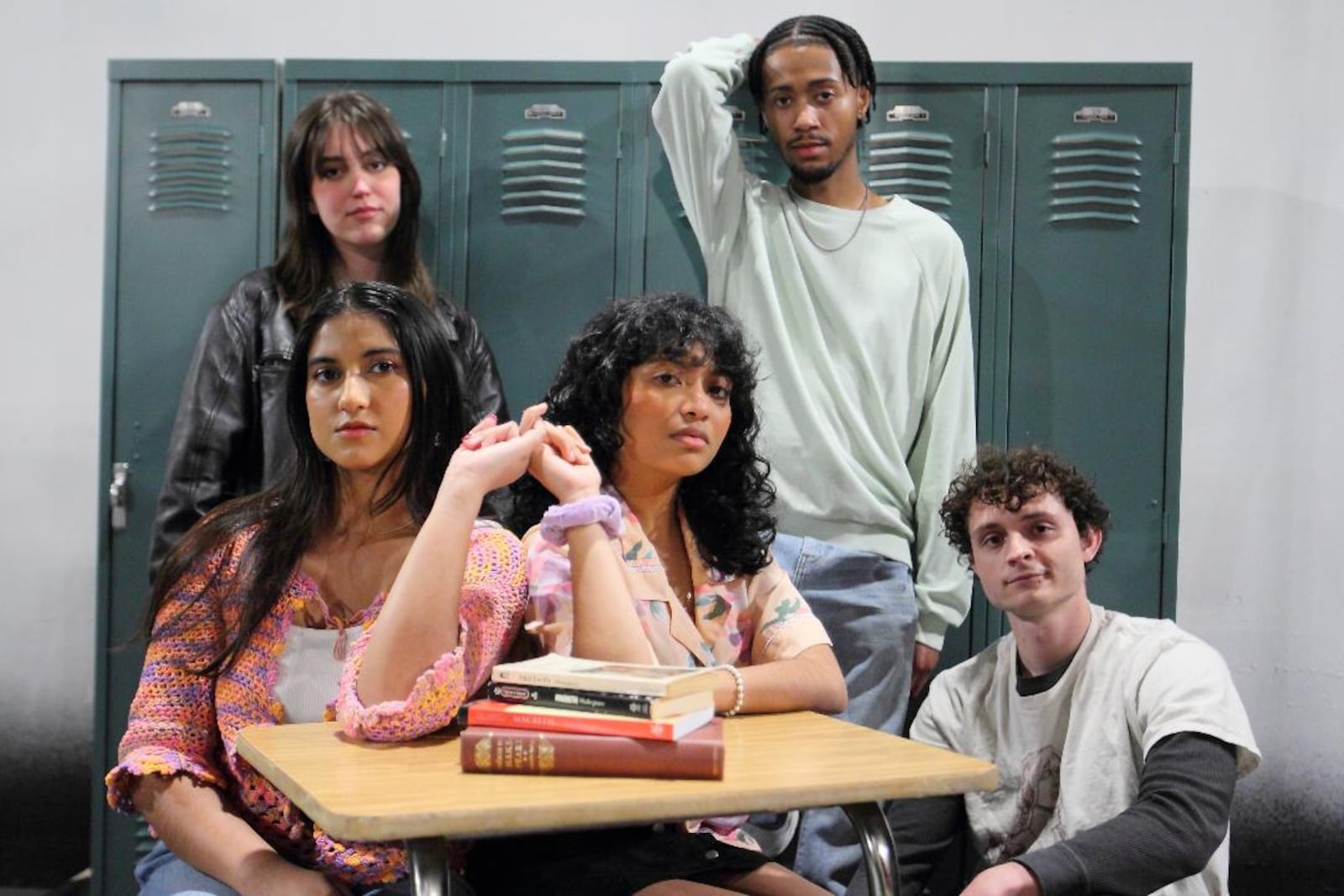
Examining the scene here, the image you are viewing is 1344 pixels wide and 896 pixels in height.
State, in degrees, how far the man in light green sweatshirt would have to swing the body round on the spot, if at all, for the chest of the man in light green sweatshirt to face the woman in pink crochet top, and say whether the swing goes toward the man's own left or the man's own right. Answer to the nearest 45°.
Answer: approximately 45° to the man's own right

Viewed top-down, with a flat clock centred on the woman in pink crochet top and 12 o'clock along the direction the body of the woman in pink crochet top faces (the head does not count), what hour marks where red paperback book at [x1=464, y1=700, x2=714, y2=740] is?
The red paperback book is roughly at 11 o'clock from the woman in pink crochet top.

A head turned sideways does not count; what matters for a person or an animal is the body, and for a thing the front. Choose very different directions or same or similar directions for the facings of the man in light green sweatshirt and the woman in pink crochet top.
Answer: same or similar directions

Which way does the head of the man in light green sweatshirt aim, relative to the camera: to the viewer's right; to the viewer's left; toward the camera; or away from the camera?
toward the camera

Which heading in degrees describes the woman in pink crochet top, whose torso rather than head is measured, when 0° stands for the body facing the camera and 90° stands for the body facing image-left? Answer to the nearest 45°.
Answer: approximately 0°

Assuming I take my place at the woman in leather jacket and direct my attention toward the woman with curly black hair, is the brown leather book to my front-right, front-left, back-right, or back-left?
front-right

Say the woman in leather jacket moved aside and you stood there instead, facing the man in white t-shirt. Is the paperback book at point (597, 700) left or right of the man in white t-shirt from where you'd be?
right

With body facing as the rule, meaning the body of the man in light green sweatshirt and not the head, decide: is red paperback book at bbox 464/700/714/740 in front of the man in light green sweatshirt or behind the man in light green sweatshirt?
in front

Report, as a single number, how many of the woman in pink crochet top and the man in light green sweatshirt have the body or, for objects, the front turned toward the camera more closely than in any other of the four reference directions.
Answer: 2

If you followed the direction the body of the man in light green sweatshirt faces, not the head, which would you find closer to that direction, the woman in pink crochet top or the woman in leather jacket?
the woman in pink crochet top

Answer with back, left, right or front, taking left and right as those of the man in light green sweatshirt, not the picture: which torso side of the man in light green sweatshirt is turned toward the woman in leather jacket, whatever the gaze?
right

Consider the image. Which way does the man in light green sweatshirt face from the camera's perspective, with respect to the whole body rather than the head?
toward the camera

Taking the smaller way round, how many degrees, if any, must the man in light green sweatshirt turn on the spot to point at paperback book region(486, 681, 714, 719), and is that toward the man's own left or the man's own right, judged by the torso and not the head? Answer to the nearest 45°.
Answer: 0° — they already face it

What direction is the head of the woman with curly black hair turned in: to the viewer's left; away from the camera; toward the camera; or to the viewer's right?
toward the camera

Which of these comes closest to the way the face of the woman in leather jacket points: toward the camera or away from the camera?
toward the camera

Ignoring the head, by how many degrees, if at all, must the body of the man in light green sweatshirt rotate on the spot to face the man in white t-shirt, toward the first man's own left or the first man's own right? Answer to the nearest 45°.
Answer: approximately 45° to the first man's own left

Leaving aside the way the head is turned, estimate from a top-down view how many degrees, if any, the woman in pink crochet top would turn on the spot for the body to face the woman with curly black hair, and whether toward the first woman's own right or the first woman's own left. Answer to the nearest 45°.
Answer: approximately 90° to the first woman's own left
